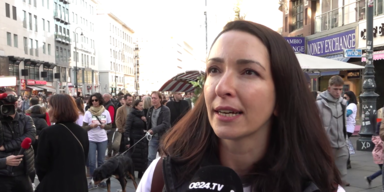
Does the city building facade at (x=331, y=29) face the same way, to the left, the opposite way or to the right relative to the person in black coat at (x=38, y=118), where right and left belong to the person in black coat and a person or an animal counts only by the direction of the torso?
to the left

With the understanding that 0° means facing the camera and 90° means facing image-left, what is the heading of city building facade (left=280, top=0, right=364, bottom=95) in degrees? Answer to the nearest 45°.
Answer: approximately 45°

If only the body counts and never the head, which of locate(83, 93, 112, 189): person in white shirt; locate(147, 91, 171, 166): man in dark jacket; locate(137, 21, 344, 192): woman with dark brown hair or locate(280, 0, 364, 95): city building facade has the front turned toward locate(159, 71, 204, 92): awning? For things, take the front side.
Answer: the city building facade

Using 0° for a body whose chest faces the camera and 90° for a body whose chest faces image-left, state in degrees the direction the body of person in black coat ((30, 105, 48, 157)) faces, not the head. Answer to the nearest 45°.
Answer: approximately 180°

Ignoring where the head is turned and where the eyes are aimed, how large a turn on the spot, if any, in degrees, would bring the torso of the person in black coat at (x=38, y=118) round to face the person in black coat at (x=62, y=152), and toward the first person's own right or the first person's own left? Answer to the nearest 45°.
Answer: approximately 180°

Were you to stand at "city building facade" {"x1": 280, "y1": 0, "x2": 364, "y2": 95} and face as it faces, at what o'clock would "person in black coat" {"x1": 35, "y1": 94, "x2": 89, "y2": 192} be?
The person in black coat is roughly at 11 o'clock from the city building facade.

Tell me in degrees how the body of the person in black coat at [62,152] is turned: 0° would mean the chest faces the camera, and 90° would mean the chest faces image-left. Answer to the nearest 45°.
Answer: approximately 135°

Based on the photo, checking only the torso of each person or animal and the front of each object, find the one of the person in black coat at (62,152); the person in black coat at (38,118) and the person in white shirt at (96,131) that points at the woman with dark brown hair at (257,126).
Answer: the person in white shirt
